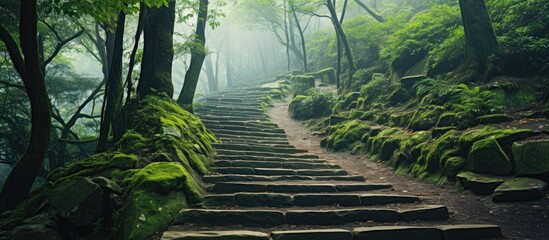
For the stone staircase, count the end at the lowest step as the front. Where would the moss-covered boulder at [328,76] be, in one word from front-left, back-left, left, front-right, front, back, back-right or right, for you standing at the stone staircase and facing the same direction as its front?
back

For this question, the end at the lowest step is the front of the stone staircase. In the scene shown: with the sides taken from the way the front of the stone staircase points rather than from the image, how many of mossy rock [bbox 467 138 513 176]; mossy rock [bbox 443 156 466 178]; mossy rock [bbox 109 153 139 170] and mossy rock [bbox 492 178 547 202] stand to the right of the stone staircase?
1

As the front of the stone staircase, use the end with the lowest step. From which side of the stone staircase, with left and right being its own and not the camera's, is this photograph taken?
front

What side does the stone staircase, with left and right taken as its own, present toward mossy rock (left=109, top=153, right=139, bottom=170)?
right

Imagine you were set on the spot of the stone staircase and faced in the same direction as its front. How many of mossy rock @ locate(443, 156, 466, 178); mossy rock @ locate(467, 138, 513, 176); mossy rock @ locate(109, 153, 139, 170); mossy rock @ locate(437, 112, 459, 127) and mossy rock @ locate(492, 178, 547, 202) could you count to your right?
1

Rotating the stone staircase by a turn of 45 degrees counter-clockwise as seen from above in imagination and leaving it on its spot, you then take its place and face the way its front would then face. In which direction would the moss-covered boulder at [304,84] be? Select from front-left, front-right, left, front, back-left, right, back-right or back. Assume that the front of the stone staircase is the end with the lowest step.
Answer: back-left

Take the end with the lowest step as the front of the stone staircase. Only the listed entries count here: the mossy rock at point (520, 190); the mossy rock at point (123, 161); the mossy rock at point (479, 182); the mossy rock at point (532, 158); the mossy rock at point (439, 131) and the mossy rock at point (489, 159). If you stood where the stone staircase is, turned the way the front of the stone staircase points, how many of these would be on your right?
1

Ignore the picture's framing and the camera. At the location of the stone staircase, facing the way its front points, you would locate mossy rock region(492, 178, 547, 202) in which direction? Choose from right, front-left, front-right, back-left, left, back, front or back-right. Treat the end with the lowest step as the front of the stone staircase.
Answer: left

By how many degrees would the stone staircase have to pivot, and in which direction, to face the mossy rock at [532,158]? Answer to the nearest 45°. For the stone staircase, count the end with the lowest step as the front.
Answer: approximately 90° to its left

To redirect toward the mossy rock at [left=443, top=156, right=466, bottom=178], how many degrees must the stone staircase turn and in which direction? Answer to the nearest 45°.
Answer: approximately 135° to its left

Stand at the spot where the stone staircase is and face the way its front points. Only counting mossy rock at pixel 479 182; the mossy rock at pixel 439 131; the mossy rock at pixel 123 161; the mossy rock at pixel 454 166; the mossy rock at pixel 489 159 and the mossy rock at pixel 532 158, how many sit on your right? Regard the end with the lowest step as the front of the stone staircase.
1

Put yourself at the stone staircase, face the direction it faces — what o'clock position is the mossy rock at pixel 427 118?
The mossy rock is roughly at 7 o'clock from the stone staircase.

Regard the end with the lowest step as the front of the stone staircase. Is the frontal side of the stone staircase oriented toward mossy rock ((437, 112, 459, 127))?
no

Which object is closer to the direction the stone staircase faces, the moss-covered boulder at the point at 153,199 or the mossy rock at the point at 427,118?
the moss-covered boulder
